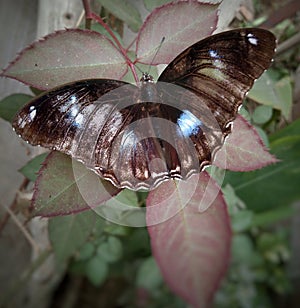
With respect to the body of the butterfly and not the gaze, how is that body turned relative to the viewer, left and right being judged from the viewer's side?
facing away from the viewer
